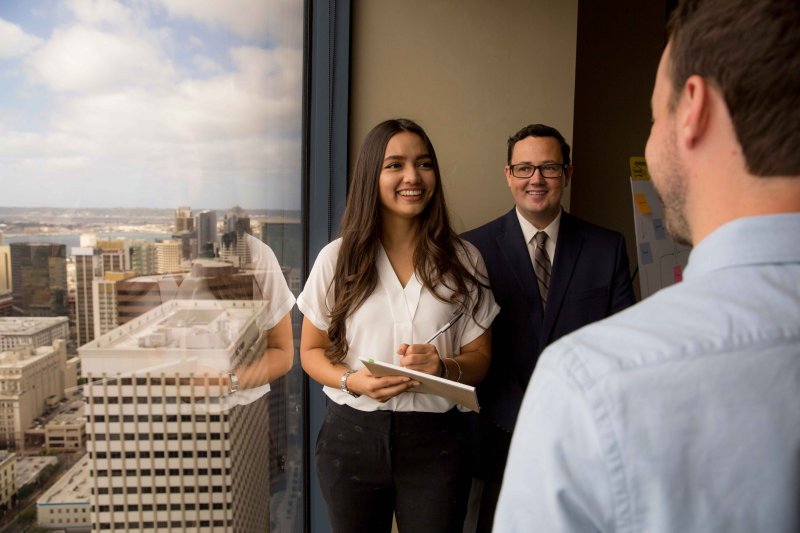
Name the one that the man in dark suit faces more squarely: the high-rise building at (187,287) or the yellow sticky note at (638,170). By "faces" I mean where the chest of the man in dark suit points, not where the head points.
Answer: the yellow sticky note

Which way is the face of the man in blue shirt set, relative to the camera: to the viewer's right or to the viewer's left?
to the viewer's left

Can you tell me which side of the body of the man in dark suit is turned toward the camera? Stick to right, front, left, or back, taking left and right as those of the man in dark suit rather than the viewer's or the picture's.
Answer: front

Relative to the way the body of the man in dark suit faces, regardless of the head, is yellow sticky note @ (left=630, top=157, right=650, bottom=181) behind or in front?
behind

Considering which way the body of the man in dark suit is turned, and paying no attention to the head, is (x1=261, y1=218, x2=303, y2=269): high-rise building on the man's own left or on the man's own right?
on the man's own right
